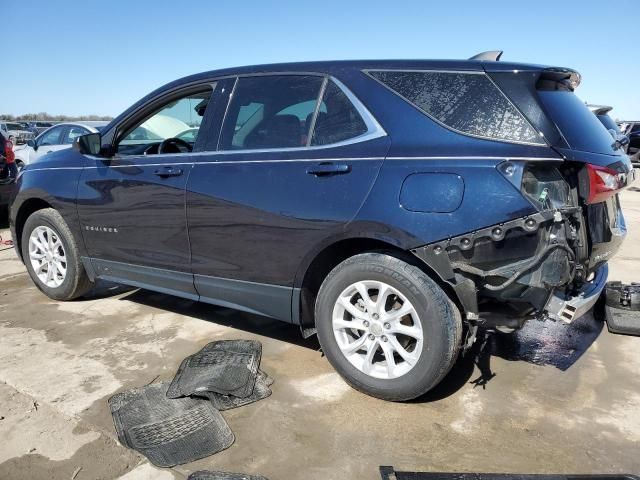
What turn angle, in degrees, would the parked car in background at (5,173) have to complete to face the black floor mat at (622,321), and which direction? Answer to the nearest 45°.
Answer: approximately 180°

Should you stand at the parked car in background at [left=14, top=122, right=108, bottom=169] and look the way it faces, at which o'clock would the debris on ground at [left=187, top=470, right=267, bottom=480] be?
The debris on ground is roughly at 9 o'clock from the parked car in background.

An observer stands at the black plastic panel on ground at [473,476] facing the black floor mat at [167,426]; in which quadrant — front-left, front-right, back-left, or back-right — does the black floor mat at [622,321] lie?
back-right

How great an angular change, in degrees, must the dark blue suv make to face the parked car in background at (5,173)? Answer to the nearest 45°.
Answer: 0° — it already faces it

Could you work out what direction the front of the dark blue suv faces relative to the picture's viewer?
facing away from the viewer and to the left of the viewer

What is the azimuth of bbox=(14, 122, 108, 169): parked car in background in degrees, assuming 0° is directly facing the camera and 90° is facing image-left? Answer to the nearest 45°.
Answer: approximately 90°

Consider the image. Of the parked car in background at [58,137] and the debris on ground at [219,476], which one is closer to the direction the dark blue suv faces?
the parked car in background
